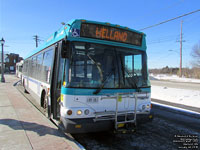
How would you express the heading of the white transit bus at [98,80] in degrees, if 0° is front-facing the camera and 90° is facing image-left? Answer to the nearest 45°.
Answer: approximately 315°
